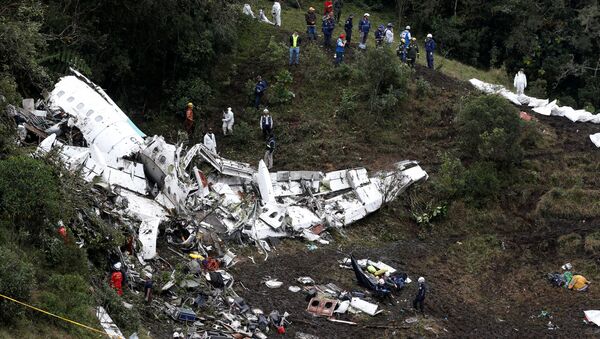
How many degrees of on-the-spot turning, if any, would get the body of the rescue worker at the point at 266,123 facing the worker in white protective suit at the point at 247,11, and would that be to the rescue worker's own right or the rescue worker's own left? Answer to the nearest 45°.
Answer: approximately 180°

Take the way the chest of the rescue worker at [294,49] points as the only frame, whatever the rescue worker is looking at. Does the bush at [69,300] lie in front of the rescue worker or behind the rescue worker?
in front

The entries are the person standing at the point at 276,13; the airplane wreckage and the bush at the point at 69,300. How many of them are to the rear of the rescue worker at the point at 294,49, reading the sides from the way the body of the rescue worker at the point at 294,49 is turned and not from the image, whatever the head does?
1

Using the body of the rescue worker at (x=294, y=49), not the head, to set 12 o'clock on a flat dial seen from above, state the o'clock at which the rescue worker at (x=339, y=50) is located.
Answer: the rescue worker at (x=339, y=50) is roughly at 9 o'clock from the rescue worker at (x=294, y=49).

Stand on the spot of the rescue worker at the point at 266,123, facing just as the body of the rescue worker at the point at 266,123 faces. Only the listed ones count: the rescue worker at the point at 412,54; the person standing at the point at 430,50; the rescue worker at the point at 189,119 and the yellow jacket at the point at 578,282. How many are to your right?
1

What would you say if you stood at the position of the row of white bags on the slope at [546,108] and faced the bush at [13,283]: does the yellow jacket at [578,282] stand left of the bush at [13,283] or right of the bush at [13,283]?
left

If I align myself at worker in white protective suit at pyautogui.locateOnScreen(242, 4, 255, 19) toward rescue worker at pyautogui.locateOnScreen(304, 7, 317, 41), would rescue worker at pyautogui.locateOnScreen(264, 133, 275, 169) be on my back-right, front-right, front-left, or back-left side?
front-right

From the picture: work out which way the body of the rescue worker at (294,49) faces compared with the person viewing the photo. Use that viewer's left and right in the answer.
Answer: facing the viewer

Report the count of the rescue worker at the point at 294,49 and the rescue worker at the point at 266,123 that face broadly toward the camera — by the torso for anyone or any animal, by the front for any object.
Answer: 2

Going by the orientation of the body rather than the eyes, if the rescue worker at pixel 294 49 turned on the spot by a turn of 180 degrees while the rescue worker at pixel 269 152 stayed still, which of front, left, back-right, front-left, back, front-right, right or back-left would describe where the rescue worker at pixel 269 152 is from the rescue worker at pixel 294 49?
back

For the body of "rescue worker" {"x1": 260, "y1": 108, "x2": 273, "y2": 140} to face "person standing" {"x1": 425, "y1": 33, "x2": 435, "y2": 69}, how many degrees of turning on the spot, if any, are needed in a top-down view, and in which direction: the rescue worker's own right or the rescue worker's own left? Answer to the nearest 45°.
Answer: approximately 135° to the rescue worker's own left

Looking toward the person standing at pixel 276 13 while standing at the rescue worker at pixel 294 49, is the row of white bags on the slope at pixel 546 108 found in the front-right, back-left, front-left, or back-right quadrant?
back-right

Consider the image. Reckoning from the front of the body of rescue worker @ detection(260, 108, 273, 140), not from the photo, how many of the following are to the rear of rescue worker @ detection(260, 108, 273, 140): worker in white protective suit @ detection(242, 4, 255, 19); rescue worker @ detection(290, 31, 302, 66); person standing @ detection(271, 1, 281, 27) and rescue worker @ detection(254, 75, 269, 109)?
4

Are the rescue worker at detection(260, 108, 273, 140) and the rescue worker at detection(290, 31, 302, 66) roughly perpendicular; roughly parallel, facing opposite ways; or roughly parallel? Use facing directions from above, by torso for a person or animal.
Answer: roughly parallel
